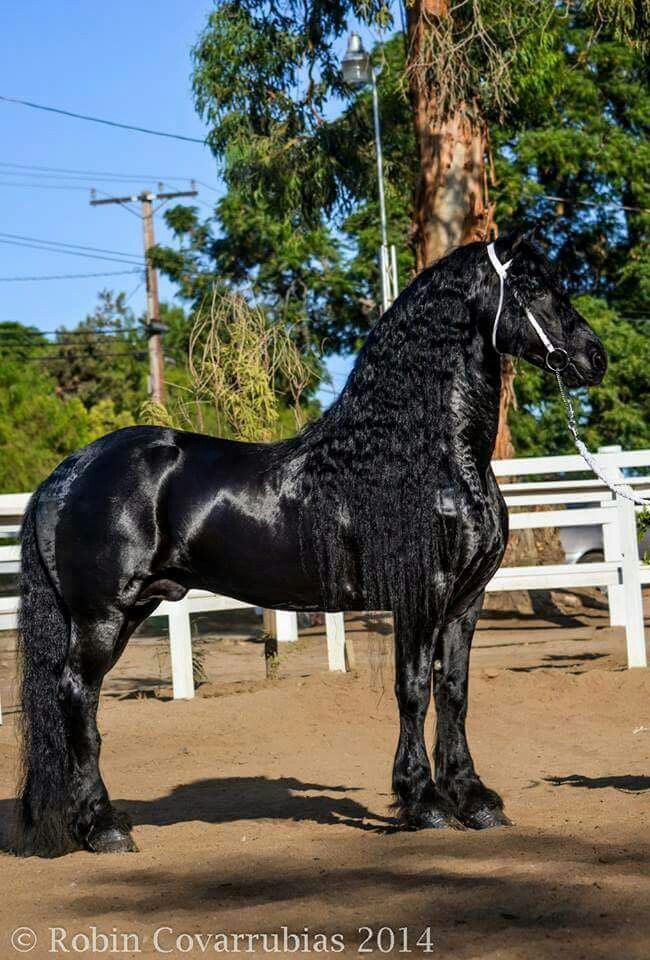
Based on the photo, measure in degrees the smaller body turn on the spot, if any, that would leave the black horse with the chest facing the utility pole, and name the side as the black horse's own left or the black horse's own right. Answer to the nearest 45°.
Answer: approximately 90° to the black horse's own left

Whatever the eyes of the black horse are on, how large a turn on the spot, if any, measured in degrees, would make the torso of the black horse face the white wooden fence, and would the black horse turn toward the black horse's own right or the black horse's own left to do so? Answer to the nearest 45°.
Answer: approximately 90° to the black horse's own left

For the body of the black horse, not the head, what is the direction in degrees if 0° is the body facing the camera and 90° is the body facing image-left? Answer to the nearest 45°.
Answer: approximately 270°

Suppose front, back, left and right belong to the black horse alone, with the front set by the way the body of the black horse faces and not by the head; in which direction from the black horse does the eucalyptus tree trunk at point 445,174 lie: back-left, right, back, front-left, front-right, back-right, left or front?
left

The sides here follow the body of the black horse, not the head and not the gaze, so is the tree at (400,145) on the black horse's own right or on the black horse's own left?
on the black horse's own left
